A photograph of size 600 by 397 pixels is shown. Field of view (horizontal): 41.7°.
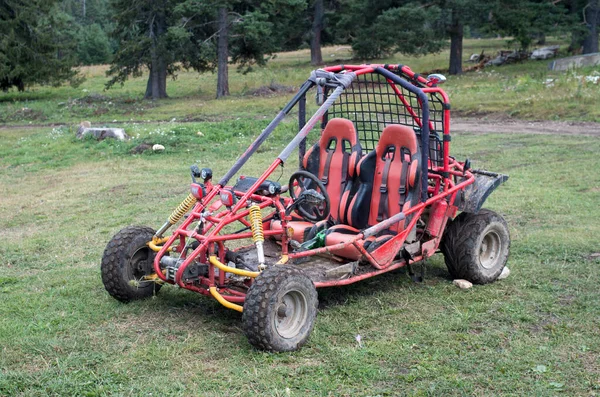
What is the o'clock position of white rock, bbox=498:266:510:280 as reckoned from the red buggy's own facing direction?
The white rock is roughly at 7 o'clock from the red buggy.

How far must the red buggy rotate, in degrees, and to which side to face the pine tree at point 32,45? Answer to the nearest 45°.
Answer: approximately 90° to its right

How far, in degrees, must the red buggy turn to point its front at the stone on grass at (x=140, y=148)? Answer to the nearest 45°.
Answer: approximately 135° to its right

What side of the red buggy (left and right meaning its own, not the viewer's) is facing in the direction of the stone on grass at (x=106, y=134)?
right

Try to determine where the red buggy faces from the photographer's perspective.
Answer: facing the viewer and to the left of the viewer
